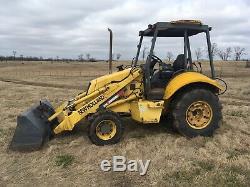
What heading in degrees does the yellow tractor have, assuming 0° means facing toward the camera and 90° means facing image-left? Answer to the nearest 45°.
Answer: approximately 90°
